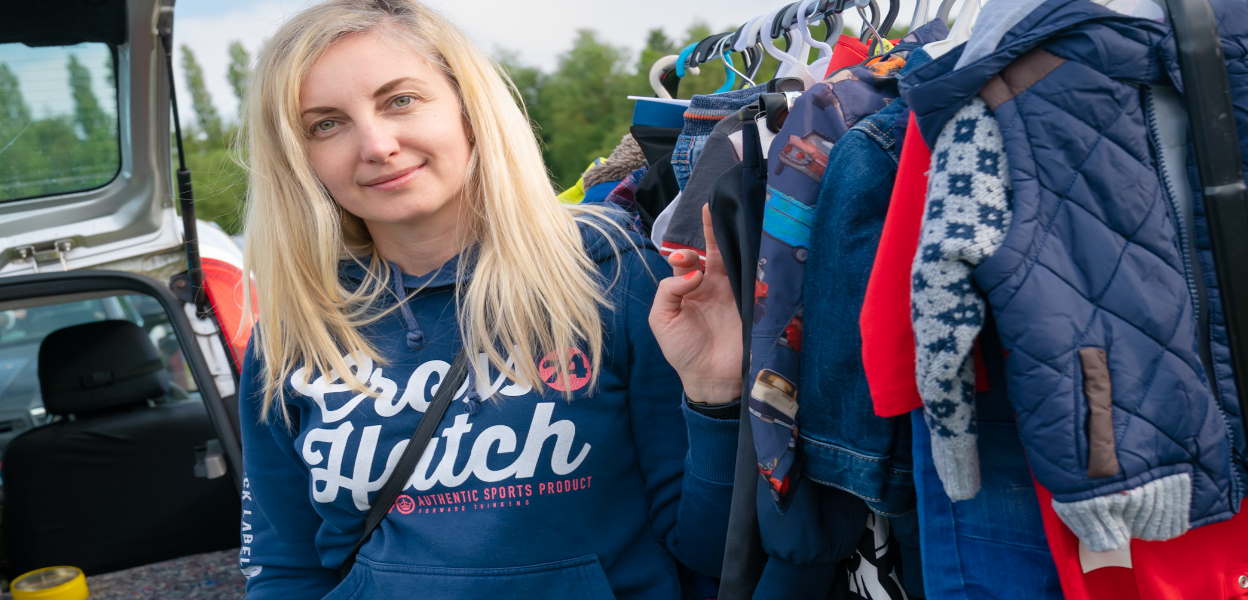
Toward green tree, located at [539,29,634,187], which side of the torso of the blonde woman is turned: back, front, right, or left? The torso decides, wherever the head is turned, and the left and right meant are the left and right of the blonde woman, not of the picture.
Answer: back

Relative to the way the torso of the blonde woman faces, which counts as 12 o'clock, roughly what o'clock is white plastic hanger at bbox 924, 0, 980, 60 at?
The white plastic hanger is roughly at 10 o'clock from the blonde woman.

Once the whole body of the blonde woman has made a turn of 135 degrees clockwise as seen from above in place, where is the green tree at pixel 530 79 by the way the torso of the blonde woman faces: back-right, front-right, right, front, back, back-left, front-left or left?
front-right

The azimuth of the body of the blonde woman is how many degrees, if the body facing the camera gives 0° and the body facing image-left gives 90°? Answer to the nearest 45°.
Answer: approximately 0°

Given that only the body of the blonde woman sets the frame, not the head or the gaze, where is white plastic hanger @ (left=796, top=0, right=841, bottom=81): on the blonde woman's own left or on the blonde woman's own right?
on the blonde woman's own left

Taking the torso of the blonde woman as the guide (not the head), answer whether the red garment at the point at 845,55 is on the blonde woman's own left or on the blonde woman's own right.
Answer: on the blonde woman's own left

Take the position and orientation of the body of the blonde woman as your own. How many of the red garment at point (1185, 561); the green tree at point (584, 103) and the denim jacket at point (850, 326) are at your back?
1

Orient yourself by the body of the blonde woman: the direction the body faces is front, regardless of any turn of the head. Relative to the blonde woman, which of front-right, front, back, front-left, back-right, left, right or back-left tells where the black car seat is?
back-right

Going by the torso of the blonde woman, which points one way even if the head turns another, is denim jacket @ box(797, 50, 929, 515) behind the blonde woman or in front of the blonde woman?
in front

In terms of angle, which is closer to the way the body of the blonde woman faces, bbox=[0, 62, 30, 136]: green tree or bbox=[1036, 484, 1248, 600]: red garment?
the red garment

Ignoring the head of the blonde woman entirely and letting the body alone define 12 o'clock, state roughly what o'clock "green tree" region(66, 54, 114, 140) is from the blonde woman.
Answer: The green tree is roughly at 5 o'clock from the blonde woman.

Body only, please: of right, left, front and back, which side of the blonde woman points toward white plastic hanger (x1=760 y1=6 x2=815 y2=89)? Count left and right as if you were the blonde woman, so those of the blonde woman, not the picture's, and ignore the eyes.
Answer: left
